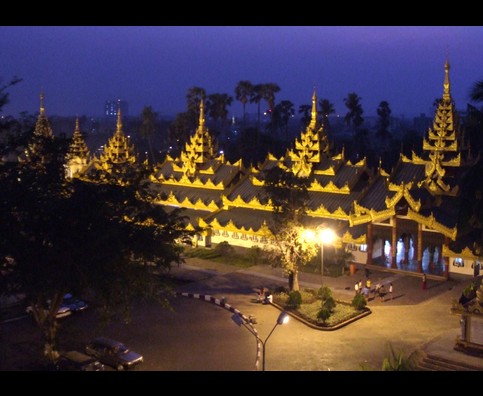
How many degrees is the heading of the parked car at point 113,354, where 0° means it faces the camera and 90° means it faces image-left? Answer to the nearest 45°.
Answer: approximately 315°

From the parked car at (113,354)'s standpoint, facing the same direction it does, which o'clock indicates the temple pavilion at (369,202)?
The temple pavilion is roughly at 9 o'clock from the parked car.

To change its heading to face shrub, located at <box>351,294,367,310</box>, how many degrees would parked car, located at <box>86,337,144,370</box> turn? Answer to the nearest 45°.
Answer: approximately 45° to its left

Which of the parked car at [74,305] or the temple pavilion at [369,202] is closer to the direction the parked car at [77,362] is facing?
the temple pavilion

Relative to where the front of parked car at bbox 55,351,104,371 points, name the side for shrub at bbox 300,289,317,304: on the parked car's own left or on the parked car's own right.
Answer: on the parked car's own left

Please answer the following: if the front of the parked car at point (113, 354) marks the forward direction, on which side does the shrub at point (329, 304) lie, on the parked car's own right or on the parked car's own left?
on the parked car's own left

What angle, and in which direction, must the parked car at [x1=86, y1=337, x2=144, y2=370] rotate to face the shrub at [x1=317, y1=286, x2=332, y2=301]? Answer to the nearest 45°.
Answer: approximately 90° to its left

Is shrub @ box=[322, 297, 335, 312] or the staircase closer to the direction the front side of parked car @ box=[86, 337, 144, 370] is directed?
the staircase

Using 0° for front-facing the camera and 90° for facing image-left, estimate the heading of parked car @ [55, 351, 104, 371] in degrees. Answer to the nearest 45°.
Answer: approximately 315°
